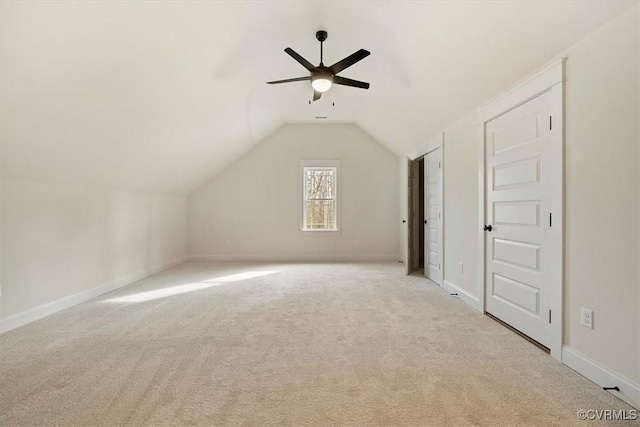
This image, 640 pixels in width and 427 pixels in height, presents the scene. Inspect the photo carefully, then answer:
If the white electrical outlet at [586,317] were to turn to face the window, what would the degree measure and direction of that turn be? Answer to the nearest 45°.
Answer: approximately 90° to its right

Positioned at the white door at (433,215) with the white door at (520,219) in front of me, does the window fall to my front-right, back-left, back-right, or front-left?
back-right

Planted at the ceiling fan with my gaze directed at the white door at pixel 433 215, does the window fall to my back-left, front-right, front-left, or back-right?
front-left

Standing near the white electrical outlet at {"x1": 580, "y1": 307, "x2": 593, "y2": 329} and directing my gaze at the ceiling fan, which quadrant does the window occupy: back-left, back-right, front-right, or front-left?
front-right

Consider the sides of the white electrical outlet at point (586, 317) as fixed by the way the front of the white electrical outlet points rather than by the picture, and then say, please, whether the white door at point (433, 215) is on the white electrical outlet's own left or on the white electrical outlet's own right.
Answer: on the white electrical outlet's own right

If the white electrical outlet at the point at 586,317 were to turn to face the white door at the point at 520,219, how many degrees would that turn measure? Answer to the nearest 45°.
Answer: approximately 90° to its right

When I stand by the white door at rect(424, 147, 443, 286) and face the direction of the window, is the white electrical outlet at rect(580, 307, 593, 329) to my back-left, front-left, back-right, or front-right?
back-left
